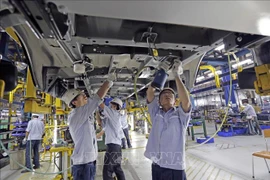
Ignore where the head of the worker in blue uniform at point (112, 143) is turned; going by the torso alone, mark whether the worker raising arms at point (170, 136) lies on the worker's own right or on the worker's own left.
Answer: on the worker's own left

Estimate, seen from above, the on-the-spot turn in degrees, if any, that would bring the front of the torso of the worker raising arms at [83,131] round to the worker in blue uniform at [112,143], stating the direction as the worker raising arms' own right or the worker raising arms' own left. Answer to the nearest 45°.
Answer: approximately 45° to the worker raising arms' own left

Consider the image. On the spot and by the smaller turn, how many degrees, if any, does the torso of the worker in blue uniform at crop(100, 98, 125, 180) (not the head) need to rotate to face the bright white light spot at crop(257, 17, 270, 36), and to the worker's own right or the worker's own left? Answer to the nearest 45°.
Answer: approximately 90° to the worker's own left

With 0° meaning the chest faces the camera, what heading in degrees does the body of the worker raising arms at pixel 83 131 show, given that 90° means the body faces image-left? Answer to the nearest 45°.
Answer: approximately 270°

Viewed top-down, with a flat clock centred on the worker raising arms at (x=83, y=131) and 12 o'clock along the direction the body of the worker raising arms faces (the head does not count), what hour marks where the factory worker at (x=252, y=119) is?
The factory worker is roughly at 11 o'clock from the worker raising arms.
